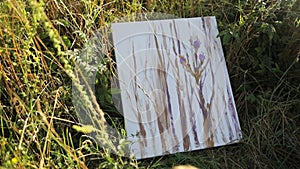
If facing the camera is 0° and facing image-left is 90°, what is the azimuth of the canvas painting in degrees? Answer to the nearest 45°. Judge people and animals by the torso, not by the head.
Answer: approximately 0°
